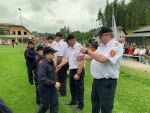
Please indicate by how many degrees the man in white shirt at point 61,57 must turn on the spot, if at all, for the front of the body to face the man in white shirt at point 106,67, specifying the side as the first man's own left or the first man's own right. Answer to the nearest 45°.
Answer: approximately 90° to the first man's own left
